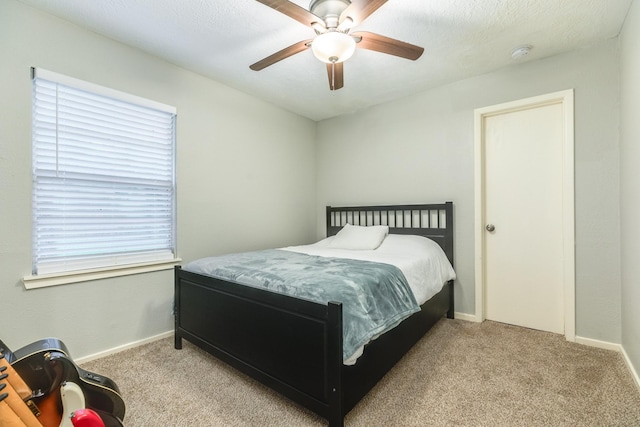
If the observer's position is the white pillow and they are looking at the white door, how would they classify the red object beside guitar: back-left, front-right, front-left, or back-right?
back-right

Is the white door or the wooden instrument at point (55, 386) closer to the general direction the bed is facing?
the wooden instrument

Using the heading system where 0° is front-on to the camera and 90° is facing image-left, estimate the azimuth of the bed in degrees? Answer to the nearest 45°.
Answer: approximately 45°

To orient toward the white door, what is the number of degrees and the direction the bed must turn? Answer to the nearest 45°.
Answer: approximately 180°
